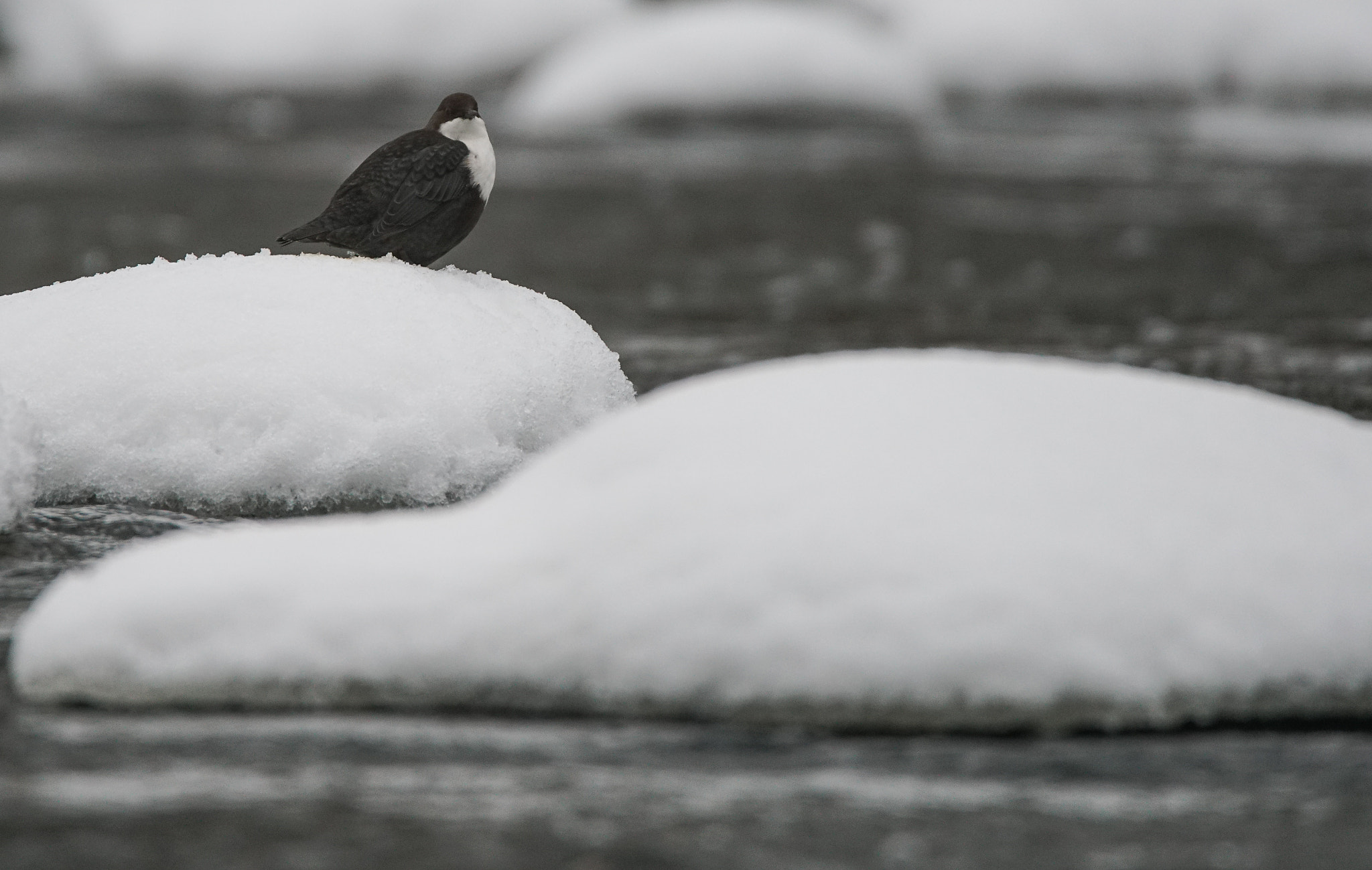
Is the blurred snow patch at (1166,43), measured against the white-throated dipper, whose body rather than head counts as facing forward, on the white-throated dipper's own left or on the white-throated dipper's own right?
on the white-throated dipper's own left

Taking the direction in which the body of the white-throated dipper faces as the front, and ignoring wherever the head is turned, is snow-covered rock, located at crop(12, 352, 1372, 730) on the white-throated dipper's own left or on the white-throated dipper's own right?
on the white-throated dipper's own right

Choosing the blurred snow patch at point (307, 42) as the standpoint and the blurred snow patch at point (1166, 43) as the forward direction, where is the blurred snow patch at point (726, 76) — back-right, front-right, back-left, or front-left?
front-right

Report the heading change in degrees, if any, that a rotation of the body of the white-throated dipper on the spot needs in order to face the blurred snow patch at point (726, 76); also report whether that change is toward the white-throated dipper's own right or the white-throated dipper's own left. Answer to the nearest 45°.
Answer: approximately 90° to the white-throated dipper's own left

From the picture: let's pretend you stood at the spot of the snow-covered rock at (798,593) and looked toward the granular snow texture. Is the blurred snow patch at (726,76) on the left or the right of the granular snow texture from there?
right

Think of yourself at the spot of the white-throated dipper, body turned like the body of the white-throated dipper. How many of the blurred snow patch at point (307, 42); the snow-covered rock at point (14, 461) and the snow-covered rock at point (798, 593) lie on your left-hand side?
1

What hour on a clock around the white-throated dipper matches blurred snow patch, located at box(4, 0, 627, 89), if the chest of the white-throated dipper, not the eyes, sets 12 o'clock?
The blurred snow patch is roughly at 9 o'clock from the white-throated dipper.

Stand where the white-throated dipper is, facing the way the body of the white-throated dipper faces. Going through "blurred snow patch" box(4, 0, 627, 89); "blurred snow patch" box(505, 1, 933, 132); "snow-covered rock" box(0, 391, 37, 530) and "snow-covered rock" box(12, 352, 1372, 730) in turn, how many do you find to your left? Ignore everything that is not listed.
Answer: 2

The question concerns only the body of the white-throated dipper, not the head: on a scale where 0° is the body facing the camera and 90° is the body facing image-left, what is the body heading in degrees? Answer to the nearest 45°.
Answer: approximately 270°

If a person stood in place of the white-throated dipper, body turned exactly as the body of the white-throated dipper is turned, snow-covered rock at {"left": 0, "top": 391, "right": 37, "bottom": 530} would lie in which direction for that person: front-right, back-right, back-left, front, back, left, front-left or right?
back-right

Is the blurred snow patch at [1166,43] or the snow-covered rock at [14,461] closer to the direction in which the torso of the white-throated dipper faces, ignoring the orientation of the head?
the blurred snow patch
